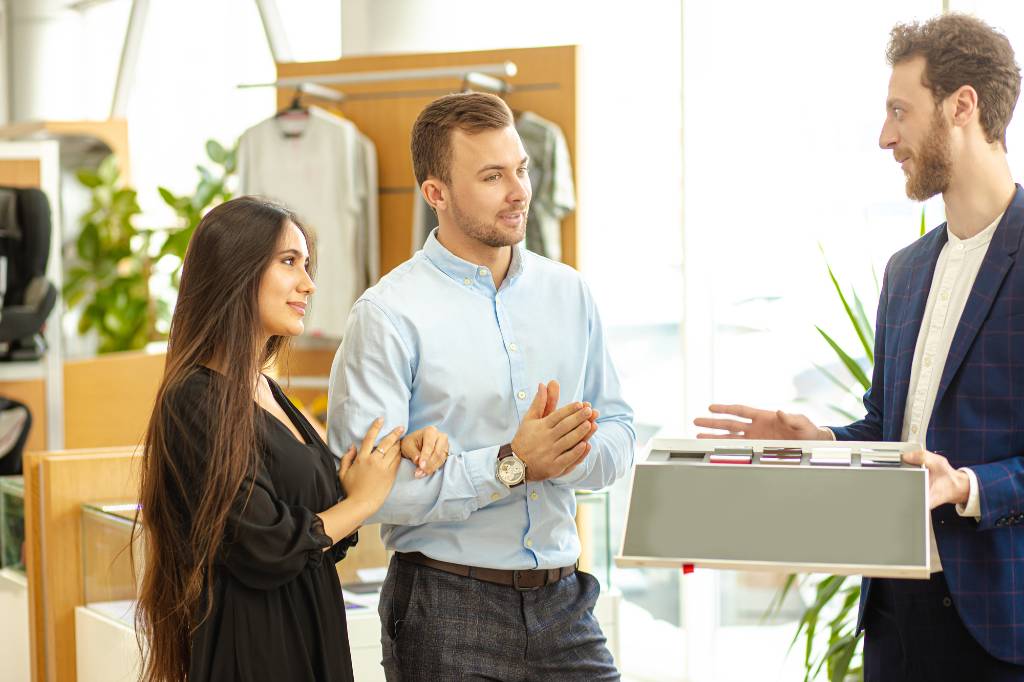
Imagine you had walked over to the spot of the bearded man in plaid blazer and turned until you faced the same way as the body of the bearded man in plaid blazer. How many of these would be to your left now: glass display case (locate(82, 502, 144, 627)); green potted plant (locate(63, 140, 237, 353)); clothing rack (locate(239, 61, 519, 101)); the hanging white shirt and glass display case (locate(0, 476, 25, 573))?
0

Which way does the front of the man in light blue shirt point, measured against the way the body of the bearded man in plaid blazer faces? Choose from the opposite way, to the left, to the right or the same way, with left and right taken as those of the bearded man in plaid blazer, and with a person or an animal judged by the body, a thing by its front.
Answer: to the left

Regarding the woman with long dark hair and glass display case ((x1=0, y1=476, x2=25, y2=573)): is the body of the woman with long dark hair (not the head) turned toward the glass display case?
no

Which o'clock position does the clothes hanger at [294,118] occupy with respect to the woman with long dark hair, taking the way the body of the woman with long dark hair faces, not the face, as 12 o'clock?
The clothes hanger is roughly at 9 o'clock from the woman with long dark hair.

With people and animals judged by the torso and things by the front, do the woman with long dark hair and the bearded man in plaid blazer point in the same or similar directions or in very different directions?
very different directions

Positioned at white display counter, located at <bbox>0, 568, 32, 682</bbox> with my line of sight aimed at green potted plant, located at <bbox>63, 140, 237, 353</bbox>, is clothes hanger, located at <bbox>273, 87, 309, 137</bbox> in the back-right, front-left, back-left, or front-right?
front-right

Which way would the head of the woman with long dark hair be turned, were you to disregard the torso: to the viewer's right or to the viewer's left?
to the viewer's right

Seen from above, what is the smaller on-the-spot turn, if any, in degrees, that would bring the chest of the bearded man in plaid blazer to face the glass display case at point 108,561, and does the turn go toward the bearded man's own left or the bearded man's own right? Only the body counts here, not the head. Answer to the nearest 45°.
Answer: approximately 45° to the bearded man's own right

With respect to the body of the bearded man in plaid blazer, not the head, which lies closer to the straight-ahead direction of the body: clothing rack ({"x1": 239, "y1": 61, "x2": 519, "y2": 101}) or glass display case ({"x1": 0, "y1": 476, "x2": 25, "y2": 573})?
the glass display case

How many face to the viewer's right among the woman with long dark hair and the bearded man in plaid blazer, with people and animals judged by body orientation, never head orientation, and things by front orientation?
1

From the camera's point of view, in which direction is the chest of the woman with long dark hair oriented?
to the viewer's right

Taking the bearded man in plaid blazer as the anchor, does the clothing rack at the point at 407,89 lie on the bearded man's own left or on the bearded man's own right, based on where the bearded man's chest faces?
on the bearded man's own right

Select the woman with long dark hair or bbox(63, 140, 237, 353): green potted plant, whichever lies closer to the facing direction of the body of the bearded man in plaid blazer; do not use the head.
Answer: the woman with long dark hair

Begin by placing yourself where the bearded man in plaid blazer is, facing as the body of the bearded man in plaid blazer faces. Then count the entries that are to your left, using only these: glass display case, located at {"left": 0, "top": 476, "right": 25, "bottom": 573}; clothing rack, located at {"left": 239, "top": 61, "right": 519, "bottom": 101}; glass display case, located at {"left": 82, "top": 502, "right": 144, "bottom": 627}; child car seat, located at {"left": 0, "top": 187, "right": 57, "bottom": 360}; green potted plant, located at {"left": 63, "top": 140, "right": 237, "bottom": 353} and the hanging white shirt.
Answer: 0

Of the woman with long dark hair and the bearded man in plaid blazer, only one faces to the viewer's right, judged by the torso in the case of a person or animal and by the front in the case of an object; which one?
the woman with long dark hair

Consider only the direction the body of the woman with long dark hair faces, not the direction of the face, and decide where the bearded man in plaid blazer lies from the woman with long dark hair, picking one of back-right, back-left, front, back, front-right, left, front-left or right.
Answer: front

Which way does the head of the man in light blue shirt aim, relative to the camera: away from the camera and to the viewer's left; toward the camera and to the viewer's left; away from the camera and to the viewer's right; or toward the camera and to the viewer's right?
toward the camera and to the viewer's right

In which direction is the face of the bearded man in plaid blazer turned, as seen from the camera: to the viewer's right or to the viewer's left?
to the viewer's left
